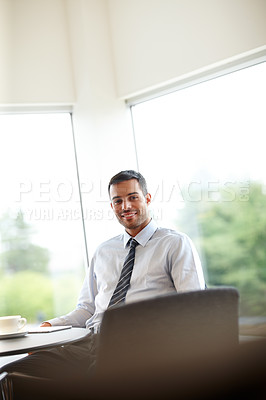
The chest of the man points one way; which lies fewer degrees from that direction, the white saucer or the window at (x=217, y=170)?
the white saucer

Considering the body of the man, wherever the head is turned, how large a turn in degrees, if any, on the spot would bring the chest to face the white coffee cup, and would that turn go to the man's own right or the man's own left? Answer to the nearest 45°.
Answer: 0° — they already face it

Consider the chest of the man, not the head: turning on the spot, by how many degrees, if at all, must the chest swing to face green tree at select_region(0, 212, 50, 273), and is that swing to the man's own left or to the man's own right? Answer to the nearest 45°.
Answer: approximately 90° to the man's own right

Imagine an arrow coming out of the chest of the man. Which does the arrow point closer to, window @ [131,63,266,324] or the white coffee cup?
the white coffee cup

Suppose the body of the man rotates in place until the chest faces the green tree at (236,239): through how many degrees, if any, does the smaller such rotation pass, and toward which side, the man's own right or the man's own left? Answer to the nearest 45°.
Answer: approximately 180°

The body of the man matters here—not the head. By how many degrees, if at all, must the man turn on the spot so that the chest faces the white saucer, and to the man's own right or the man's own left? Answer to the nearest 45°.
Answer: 0° — they already face it

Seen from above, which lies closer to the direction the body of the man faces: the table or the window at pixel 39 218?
the table

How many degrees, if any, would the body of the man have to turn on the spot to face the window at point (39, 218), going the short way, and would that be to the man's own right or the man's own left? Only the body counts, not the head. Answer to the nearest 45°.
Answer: approximately 90° to the man's own right

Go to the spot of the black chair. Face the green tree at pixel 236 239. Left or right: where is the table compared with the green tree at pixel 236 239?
left

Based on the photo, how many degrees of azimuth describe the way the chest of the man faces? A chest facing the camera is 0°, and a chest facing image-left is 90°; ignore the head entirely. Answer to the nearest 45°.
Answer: approximately 45°

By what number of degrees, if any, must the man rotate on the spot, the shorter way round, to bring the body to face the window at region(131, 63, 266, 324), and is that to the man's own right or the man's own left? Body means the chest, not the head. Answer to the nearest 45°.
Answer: approximately 180°

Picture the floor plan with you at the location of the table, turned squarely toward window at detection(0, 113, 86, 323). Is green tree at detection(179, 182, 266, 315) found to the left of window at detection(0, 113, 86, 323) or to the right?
right
